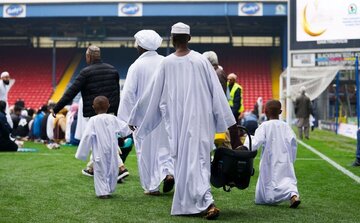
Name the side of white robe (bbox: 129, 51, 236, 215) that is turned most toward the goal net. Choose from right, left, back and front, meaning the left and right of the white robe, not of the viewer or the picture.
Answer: front

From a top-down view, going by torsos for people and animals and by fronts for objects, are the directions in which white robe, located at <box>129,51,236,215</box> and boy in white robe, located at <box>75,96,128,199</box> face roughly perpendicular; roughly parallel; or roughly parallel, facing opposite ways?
roughly parallel

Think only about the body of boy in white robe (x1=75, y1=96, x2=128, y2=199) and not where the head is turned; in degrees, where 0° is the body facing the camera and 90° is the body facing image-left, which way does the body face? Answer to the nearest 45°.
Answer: approximately 180°

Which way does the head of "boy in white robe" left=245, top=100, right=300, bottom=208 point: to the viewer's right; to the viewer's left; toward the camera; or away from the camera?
away from the camera

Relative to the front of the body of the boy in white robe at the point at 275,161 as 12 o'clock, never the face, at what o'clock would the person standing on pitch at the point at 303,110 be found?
The person standing on pitch is roughly at 12 o'clock from the boy in white robe.

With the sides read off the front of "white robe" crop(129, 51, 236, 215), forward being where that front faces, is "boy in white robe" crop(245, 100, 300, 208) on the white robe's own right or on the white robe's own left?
on the white robe's own right

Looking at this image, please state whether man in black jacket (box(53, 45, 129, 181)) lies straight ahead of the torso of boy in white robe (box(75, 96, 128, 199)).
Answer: yes

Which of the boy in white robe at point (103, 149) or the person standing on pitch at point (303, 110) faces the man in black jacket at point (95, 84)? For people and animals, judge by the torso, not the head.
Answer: the boy in white robe

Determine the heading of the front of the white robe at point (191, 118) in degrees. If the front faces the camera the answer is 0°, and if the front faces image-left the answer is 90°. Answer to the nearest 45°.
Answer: approximately 180°

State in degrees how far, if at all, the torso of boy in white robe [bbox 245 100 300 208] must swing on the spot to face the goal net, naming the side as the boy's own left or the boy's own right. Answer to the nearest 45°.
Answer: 0° — they already face it

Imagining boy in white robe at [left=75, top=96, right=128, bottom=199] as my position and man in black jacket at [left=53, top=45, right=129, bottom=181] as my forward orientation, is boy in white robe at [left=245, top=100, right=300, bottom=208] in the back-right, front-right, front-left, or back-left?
back-right

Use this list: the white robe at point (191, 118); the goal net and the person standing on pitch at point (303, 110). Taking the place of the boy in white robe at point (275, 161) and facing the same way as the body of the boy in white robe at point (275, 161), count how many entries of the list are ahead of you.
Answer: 2

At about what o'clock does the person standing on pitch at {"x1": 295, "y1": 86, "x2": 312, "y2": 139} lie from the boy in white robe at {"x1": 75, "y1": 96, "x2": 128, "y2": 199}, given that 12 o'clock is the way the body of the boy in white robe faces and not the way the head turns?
The person standing on pitch is roughly at 1 o'clock from the boy in white robe.

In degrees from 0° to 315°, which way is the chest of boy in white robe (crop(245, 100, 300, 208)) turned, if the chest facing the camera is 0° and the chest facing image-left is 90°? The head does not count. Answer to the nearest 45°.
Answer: approximately 180°
